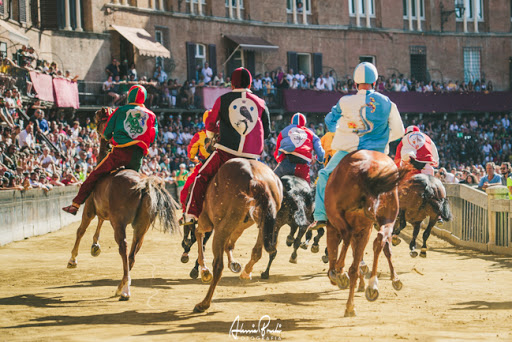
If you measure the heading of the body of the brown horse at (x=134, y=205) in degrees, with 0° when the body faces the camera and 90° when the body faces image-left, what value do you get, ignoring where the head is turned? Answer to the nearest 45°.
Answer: approximately 135°

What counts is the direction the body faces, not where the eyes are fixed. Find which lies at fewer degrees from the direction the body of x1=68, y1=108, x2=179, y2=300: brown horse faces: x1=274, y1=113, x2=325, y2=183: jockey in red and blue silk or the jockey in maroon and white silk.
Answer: the jockey in red and blue silk

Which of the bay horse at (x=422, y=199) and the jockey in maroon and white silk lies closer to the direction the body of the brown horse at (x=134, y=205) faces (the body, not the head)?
the bay horse

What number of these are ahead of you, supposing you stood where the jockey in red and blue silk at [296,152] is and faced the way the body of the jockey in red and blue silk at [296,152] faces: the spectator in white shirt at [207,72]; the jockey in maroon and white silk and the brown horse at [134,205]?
1

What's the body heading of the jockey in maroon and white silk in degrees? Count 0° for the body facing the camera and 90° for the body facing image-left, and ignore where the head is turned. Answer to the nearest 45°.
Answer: approximately 180°

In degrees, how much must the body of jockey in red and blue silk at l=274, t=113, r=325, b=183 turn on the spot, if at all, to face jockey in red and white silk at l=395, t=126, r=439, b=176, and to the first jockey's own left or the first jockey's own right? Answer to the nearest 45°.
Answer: approximately 45° to the first jockey's own right

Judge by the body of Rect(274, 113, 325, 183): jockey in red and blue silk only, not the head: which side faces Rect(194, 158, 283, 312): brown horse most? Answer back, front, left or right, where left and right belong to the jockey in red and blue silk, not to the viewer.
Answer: back

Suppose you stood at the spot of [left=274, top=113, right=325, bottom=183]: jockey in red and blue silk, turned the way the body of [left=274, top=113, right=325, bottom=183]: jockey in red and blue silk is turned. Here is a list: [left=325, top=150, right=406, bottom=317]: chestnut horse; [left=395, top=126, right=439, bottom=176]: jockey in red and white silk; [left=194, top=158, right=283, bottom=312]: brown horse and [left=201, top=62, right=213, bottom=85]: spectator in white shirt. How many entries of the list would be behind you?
2

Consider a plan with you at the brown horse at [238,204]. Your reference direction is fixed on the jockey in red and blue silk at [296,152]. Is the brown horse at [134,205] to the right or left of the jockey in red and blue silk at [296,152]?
left

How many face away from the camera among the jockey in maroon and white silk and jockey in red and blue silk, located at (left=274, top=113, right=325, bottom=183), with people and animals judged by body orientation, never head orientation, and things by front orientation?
2

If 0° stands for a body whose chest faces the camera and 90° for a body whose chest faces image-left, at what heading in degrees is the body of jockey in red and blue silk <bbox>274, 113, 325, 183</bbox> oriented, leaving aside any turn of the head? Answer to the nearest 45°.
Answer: approximately 180°
